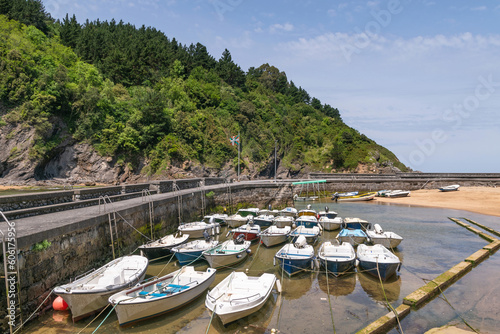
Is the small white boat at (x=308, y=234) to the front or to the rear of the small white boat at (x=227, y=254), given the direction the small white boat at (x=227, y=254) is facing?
to the rear

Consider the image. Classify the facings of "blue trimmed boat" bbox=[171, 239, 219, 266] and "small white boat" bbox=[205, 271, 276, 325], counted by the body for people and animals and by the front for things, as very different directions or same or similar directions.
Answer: same or similar directions

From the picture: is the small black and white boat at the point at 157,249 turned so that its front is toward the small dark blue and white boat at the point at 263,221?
no

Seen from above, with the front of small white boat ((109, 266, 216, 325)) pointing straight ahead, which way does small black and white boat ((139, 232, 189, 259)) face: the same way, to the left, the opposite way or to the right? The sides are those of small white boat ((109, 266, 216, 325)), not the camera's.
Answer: the same way

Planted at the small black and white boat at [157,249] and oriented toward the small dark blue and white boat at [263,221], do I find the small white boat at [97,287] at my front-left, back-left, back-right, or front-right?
back-right

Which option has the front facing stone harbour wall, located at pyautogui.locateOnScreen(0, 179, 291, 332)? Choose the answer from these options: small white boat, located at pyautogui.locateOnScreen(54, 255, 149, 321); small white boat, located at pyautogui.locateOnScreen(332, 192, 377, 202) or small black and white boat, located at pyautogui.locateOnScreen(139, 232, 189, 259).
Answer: small black and white boat, located at pyautogui.locateOnScreen(139, 232, 189, 259)

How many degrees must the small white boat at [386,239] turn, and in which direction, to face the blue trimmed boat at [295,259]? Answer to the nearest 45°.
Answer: approximately 90° to its right

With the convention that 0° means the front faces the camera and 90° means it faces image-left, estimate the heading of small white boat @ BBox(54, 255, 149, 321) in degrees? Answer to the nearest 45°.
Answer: approximately 45°

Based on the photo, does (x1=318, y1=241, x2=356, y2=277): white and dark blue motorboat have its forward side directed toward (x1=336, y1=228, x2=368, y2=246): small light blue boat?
no

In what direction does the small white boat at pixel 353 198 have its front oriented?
to the viewer's right

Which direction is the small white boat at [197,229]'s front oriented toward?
to the viewer's left

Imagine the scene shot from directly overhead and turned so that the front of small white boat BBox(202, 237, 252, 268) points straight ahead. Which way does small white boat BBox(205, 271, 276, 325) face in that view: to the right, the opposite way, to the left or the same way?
the same way

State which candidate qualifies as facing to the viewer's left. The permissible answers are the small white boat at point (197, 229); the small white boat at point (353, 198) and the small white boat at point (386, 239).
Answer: the small white boat at point (197, 229)

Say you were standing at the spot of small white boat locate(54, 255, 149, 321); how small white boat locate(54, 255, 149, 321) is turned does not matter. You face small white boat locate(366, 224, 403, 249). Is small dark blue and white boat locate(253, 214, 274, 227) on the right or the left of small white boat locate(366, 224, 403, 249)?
left

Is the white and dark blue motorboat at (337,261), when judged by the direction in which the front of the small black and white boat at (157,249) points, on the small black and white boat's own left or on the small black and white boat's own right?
on the small black and white boat's own left

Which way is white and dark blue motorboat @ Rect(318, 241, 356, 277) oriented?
toward the camera
